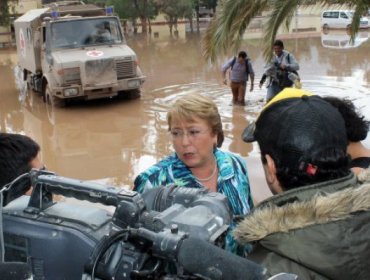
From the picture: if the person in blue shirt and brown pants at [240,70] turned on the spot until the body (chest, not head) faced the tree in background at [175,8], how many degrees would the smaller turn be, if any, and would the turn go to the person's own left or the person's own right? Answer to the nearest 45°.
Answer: approximately 180°

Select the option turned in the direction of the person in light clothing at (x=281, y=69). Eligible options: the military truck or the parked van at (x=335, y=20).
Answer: the military truck

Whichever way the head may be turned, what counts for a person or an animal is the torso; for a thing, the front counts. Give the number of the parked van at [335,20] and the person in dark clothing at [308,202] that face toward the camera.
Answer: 0

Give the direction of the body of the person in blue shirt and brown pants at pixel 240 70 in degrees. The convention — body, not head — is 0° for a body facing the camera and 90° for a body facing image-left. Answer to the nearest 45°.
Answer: approximately 0°

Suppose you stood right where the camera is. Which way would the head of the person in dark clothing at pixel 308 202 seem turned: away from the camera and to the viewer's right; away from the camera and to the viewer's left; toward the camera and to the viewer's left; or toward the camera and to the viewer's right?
away from the camera and to the viewer's left

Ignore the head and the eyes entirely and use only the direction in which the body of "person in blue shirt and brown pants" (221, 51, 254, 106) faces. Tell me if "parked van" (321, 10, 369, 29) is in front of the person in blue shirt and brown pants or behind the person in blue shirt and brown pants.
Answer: behind

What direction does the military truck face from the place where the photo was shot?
facing the viewer and to the right of the viewer

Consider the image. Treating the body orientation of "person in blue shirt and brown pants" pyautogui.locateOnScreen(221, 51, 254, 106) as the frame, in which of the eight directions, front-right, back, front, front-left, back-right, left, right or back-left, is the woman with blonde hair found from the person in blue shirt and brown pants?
front

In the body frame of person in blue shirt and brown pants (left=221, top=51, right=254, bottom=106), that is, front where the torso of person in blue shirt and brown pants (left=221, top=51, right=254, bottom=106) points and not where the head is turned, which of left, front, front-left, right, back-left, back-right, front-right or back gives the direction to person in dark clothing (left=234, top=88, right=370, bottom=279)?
front

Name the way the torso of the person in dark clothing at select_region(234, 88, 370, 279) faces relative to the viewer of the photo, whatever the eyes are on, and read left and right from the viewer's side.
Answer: facing away from the viewer and to the left of the viewer

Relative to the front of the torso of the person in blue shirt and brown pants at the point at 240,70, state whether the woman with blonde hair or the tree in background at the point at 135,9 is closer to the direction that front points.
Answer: the woman with blonde hair

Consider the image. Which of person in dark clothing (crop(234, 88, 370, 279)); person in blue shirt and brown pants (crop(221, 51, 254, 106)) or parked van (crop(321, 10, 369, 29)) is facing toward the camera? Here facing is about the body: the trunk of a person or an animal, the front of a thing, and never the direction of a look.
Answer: person in blue shirt and brown pants (crop(221, 51, 254, 106))
